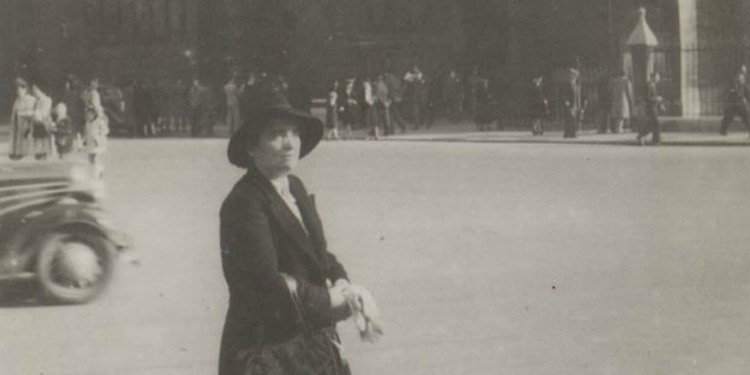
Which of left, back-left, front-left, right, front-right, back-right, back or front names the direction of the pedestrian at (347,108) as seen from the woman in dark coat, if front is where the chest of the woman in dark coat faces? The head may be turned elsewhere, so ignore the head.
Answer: back-left

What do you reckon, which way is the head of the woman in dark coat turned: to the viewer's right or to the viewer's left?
to the viewer's right

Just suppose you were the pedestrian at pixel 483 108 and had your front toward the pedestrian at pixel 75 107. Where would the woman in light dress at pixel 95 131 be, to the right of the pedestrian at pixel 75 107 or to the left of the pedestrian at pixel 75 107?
left

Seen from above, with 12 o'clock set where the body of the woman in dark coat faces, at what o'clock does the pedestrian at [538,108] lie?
The pedestrian is roughly at 8 o'clock from the woman in dark coat.

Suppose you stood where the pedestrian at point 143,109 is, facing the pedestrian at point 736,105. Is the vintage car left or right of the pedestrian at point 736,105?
right

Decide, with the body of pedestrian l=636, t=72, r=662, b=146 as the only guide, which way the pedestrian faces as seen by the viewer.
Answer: to the viewer's right

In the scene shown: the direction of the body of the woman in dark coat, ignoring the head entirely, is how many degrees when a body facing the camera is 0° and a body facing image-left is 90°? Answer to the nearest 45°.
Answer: approximately 315°

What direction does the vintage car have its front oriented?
to the viewer's right

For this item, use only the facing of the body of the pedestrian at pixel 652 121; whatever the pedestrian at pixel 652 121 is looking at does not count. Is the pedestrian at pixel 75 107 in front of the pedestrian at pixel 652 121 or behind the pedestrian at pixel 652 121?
behind

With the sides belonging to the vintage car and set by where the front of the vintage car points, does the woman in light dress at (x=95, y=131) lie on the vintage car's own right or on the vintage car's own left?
on the vintage car's own left
